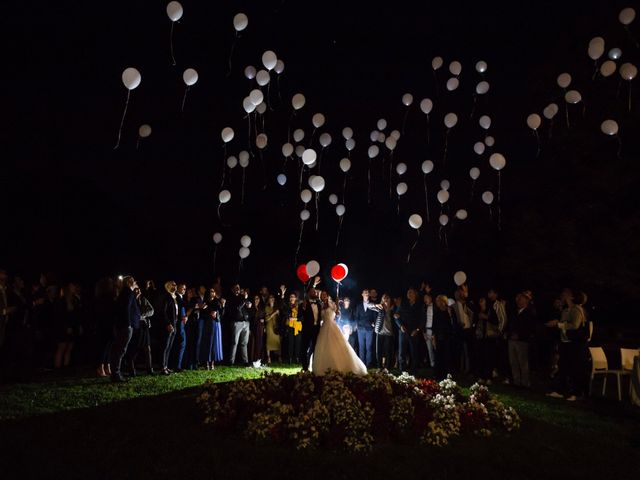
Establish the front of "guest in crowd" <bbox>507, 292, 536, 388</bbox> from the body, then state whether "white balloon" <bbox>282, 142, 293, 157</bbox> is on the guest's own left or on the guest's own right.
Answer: on the guest's own right

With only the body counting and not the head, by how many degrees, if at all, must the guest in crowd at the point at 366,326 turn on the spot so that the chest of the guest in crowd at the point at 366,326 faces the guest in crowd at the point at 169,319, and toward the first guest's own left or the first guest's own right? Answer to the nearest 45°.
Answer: approximately 45° to the first guest's own right

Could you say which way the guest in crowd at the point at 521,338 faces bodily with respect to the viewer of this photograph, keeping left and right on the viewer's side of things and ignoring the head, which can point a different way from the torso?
facing the viewer and to the left of the viewer

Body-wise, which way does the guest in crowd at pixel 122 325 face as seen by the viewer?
to the viewer's right

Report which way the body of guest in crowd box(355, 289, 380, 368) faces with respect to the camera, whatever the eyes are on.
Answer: toward the camera

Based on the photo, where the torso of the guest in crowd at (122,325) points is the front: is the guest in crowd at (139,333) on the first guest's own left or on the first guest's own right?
on the first guest's own left

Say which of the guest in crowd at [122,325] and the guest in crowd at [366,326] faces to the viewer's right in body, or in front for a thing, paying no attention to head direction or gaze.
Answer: the guest in crowd at [122,325]
